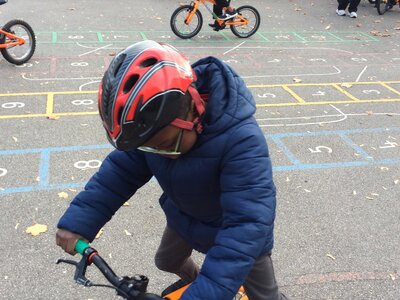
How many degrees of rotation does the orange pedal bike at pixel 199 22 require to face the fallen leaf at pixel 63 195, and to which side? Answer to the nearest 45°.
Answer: approximately 90° to its left

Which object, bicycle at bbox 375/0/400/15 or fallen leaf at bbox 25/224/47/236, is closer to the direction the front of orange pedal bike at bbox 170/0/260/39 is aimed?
the fallen leaf

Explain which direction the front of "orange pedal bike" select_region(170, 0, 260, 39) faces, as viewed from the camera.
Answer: facing to the left of the viewer

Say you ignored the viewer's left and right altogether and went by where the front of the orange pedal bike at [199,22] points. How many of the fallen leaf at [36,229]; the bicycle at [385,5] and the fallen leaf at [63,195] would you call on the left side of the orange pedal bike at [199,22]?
2

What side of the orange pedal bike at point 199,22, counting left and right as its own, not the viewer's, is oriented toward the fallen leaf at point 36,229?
left

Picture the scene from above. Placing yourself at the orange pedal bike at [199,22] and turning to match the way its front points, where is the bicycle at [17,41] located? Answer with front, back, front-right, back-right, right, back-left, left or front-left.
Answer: front-left
